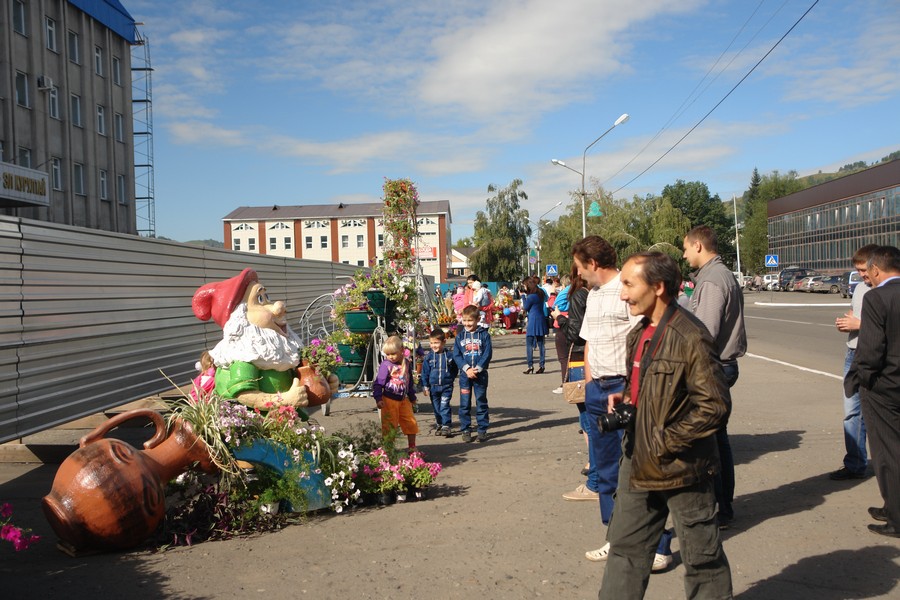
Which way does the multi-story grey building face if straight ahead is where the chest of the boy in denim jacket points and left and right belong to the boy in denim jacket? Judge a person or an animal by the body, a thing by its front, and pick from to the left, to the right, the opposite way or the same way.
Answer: to the left

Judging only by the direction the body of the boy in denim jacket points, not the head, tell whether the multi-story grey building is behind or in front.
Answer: behind

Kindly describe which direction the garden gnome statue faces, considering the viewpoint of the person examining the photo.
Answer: facing to the right of the viewer

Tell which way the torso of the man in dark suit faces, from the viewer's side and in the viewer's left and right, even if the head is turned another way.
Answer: facing away from the viewer and to the left of the viewer

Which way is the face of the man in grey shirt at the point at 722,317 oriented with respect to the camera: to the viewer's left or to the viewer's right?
to the viewer's left

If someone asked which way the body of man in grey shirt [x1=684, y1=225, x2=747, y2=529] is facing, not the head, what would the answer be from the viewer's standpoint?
to the viewer's left

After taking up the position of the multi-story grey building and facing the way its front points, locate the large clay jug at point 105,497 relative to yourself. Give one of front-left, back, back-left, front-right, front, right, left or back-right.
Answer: front-right

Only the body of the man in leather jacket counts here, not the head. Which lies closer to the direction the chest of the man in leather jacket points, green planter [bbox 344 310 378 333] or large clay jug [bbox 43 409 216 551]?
the large clay jug

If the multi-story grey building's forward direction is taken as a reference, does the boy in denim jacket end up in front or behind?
in front

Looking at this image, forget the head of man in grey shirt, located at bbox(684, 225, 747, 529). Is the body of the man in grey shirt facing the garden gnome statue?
yes

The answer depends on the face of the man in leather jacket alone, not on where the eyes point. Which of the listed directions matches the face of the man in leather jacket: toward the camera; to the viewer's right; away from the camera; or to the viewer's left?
to the viewer's left

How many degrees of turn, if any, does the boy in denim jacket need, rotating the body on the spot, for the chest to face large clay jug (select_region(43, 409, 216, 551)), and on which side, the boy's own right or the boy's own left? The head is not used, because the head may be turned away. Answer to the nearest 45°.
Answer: approximately 45° to the boy's own right

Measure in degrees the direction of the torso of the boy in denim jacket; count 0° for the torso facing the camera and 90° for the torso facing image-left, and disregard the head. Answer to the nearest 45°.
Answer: approximately 0°
